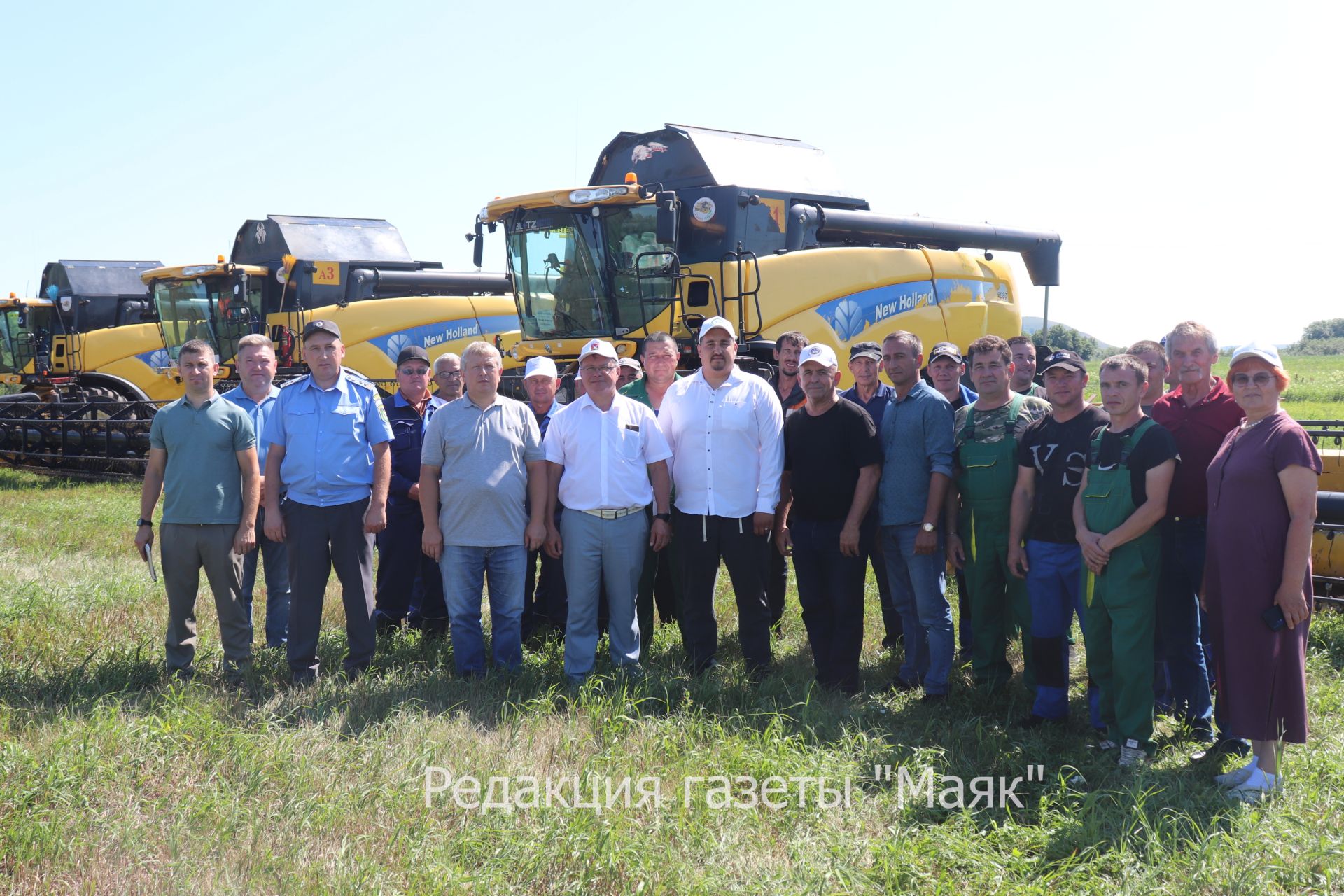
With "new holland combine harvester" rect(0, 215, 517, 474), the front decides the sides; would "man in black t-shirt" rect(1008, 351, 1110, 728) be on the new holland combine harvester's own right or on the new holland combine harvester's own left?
on the new holland combine harvester's own left

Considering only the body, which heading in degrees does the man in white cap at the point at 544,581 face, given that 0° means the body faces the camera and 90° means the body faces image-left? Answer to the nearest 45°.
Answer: approximately 0°

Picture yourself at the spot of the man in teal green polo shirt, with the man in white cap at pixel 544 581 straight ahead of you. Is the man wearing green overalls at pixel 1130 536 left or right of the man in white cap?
right

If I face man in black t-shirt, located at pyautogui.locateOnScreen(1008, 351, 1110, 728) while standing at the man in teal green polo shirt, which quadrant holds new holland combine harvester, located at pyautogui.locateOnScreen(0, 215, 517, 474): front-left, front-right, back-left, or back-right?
back-left

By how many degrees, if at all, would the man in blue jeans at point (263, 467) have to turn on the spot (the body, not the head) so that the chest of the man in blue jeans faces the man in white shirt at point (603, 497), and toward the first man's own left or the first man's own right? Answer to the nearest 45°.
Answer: approximately 45° to the first man's own left

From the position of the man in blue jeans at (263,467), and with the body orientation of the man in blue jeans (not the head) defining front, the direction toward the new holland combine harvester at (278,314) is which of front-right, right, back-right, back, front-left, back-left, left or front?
back

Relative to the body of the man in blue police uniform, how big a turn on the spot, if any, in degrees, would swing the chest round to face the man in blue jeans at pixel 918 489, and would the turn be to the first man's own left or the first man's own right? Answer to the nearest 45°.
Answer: approximately 90° to the first man's own left

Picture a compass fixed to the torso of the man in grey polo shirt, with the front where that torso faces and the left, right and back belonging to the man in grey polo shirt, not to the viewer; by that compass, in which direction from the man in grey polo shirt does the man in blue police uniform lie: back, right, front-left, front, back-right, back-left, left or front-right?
right

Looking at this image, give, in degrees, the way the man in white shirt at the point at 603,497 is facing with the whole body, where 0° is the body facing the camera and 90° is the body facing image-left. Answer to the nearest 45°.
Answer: approximately 0°

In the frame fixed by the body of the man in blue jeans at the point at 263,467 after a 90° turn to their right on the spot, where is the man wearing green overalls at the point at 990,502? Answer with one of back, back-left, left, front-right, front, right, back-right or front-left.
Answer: back-left

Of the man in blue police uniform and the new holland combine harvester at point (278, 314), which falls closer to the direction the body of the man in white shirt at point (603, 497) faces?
the man in blue police uniform

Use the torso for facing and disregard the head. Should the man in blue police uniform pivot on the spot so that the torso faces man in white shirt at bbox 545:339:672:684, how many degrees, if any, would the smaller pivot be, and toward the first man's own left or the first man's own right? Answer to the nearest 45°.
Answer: approximately 90° to the first man's own left
